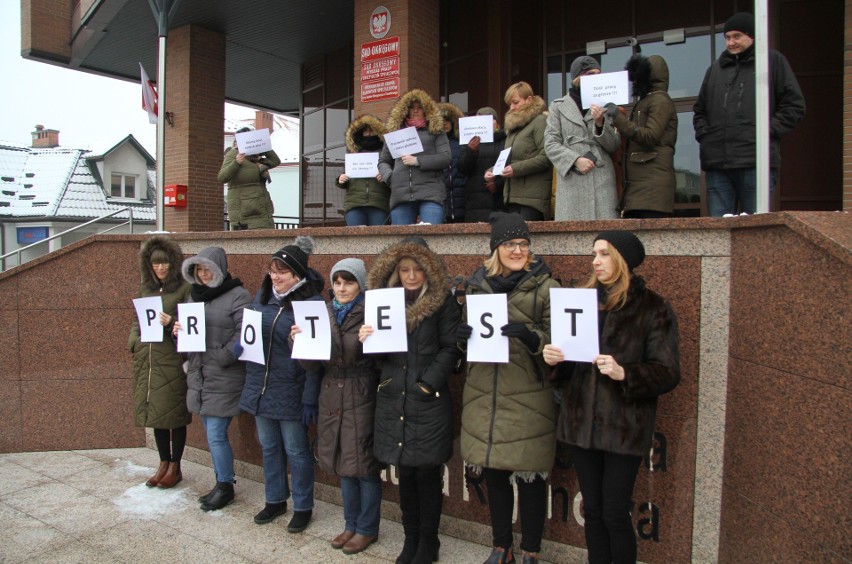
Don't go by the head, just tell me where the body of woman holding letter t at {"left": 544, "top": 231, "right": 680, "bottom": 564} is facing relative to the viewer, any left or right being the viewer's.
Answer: facing the viewer and to the left of the viewer

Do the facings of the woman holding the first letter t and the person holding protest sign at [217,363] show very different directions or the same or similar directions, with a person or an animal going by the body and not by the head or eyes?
same or similar directions

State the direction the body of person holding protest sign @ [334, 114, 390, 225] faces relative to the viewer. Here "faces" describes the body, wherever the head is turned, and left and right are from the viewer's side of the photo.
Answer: facing the viewer

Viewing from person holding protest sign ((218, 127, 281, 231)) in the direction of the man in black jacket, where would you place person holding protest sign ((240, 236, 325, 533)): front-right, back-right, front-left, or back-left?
front-right

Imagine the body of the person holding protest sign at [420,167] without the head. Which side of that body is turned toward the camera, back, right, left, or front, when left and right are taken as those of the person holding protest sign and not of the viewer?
front

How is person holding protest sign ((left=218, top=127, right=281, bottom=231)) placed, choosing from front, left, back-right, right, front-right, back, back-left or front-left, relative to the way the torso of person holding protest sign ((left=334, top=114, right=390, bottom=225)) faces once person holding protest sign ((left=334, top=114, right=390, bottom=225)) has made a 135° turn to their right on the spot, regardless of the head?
front

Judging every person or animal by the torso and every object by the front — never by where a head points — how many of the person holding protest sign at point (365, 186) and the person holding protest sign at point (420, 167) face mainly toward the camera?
2

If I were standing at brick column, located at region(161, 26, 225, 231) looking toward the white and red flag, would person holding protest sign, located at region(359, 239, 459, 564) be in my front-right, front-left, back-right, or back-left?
front-left

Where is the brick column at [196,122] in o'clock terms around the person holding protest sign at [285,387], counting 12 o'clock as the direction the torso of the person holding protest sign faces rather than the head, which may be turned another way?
The brick column is roughly at 4 o'clock from the person holding protest sign.

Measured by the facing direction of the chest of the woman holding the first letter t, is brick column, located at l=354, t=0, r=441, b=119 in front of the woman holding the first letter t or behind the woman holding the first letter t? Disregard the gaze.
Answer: behind

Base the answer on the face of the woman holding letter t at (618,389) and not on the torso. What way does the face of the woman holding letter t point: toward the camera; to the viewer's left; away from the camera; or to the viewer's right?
to the viewer's left

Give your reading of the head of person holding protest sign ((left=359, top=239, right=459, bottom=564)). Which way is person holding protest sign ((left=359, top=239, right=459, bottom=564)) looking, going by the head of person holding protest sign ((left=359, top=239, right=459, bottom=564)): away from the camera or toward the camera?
toward the camera

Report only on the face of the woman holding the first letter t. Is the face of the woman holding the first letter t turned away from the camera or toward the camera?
toward the camera

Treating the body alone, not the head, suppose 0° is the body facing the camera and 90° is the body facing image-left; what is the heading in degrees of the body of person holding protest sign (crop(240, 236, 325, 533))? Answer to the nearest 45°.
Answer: approximately 45°

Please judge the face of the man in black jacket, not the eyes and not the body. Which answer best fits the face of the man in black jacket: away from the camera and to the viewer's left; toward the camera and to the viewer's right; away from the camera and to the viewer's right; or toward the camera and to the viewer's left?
toward the camera and to the viewer's left
